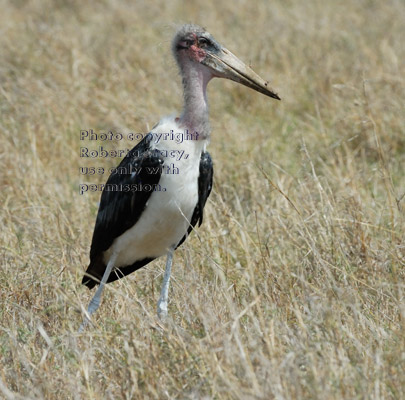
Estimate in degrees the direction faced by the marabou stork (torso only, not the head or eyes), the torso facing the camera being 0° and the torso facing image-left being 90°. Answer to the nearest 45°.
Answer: approximately 315°
